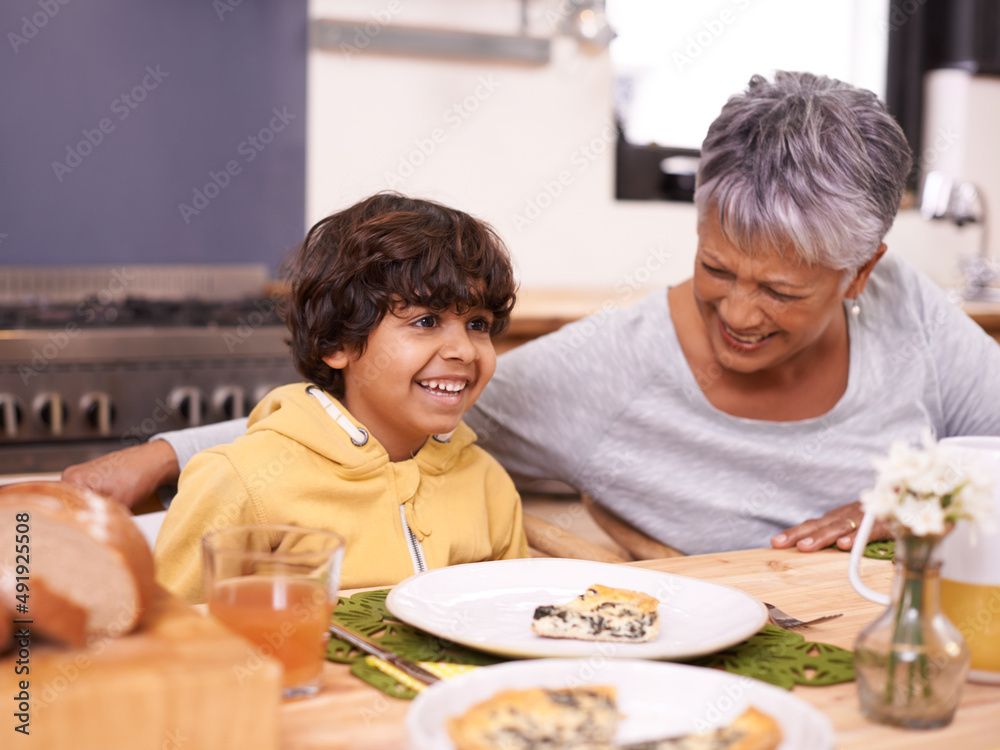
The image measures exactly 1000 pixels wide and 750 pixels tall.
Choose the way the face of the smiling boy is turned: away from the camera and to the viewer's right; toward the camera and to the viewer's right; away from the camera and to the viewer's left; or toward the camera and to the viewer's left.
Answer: toward the camera and to the viewer's right

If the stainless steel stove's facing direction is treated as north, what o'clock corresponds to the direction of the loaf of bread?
The loaf of bread is roughly at 12 o'clock from the stainless steel stove.

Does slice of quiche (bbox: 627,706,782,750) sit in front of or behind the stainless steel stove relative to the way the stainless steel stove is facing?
in front

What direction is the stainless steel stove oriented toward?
toward the camera

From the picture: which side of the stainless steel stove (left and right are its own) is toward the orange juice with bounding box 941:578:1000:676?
front

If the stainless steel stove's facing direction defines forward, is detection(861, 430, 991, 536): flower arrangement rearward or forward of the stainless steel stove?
forward

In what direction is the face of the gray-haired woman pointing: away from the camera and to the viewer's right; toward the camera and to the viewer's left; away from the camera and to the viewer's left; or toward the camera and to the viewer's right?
toward the camera and to the viewer's left

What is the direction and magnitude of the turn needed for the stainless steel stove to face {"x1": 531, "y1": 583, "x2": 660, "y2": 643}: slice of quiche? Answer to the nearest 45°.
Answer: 0° — it already faces it

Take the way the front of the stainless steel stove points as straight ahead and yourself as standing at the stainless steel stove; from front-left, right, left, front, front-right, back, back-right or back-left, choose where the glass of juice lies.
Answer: front

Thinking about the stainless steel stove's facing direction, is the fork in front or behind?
in front

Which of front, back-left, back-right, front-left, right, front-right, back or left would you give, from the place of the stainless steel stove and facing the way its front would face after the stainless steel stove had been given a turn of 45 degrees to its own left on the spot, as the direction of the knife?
front-right
